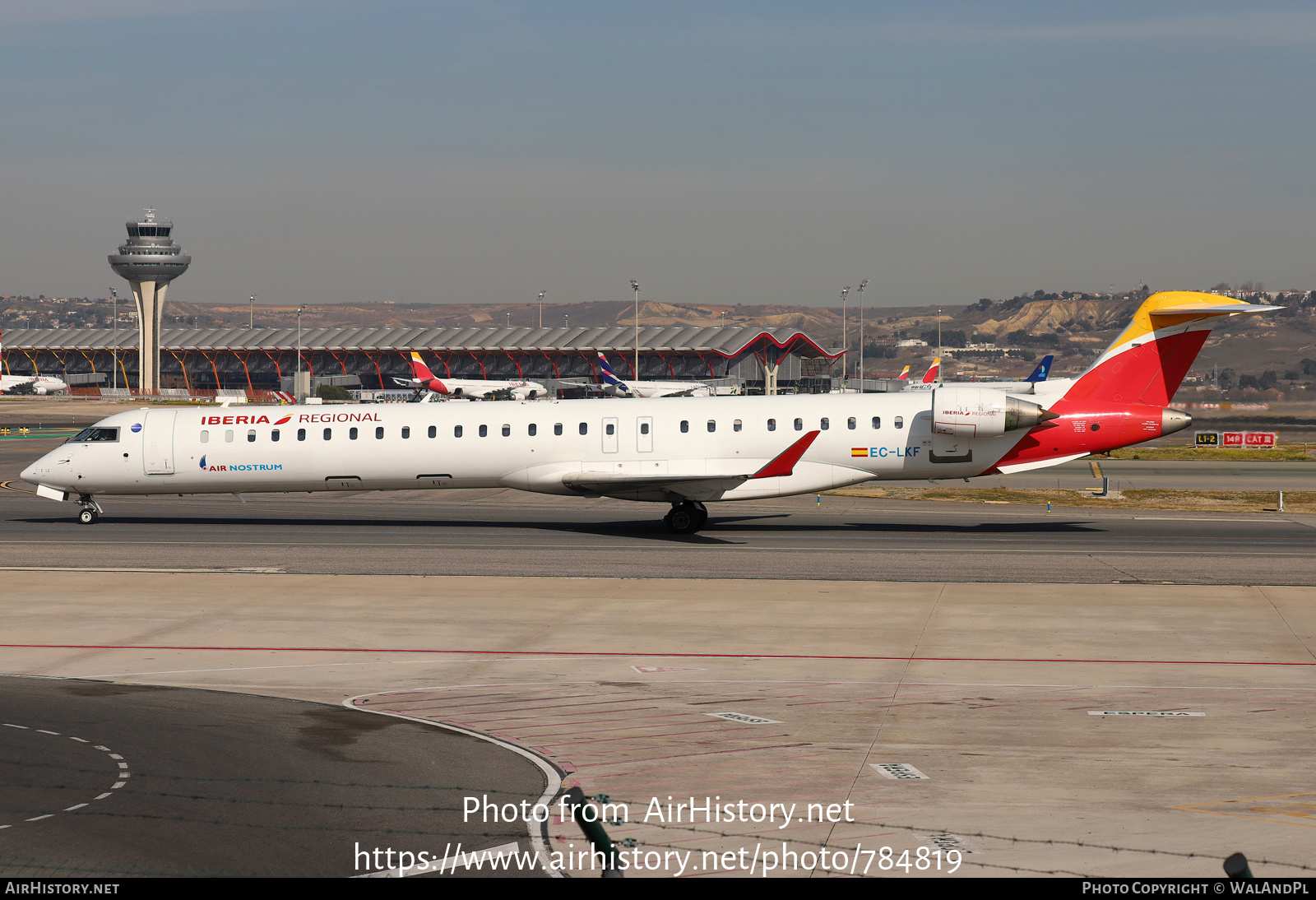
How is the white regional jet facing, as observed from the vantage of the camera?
facing to the left of the viewer
